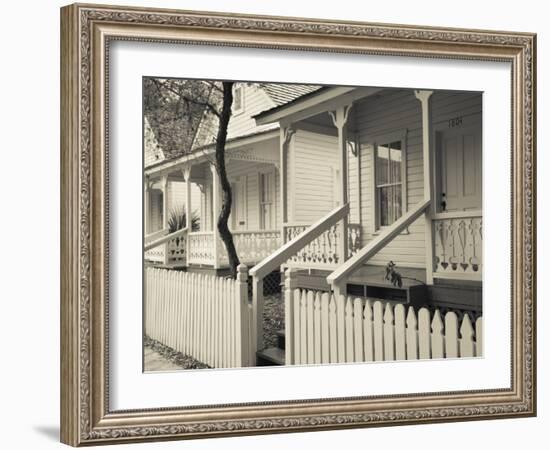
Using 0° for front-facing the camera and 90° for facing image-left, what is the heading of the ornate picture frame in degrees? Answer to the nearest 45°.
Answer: approximately 315°
